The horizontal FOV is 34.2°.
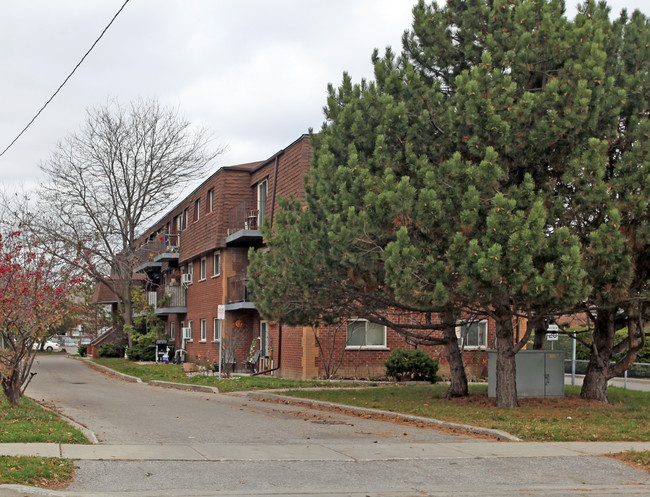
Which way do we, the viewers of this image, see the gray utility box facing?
facing the viewer

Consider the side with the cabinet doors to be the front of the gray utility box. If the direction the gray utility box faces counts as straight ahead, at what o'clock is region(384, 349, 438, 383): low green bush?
The low green bush is roughly at 5 o'clock from the gray utility box.

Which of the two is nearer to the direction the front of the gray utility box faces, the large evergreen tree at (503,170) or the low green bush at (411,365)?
the large evergreen tree

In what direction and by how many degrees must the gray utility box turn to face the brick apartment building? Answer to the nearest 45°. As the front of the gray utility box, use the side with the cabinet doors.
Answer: approximately 135° to its right

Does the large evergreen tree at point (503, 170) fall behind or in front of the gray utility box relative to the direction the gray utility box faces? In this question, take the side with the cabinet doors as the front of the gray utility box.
in front

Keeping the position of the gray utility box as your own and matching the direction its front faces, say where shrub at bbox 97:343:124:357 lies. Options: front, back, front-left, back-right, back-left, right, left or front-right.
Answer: back-right

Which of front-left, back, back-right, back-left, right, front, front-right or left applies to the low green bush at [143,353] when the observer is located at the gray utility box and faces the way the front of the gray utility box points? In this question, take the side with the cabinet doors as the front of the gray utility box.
back-right
